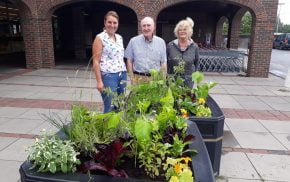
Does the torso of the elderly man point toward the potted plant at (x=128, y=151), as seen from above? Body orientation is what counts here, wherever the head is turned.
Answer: yes

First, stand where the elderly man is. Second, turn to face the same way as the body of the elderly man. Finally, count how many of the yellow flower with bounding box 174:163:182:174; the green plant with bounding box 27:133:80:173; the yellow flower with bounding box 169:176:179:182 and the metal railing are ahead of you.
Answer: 3

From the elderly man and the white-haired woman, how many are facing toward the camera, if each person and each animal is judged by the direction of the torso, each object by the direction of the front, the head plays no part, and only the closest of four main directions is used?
2

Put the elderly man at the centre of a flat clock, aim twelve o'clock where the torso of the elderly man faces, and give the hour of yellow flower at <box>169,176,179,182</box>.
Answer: The yellow flower is roughly at 12 o'clock from the elderly man.

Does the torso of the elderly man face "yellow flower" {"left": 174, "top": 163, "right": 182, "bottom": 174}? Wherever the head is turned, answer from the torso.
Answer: yes

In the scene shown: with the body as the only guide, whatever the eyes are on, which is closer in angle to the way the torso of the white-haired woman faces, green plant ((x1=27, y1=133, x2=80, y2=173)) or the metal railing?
the green plant

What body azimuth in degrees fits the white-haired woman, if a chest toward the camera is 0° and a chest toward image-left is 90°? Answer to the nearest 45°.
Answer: approximately 0°

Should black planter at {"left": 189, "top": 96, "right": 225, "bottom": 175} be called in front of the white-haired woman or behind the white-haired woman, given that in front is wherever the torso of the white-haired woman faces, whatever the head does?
in front

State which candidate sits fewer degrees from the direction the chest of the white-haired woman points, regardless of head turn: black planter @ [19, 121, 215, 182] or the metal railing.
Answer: the black planter

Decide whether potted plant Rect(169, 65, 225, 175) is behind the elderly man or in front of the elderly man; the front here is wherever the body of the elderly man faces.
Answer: in front
